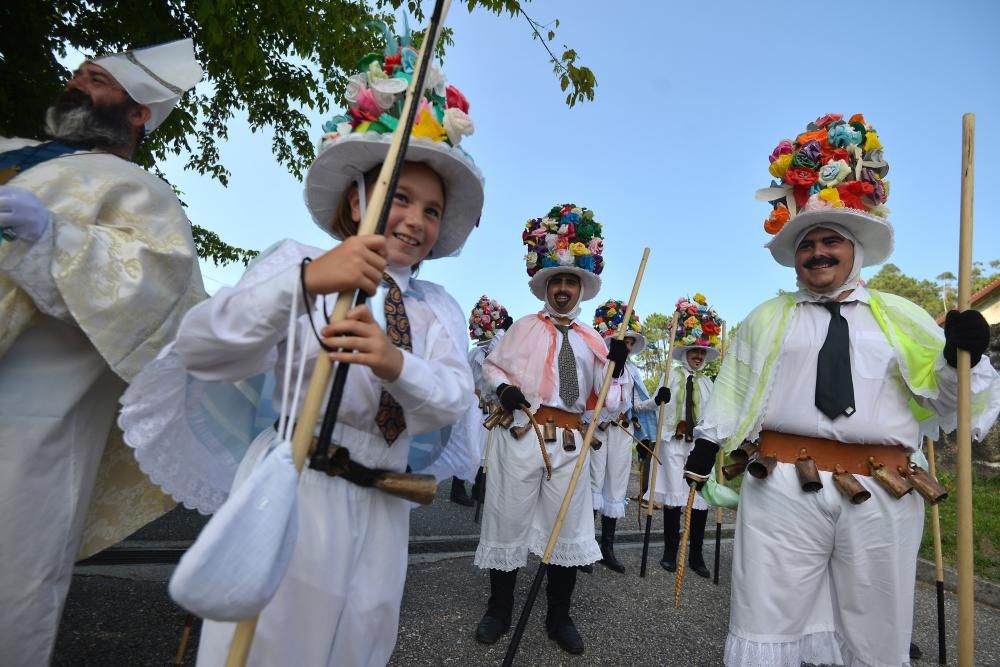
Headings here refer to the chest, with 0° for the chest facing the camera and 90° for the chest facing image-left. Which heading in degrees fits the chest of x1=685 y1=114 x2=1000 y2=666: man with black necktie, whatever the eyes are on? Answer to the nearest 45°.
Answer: approximately 0°

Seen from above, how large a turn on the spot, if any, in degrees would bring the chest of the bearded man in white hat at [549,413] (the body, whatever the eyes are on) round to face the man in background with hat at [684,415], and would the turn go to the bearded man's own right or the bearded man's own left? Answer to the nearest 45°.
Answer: approximately 135° to the bearded man's own left

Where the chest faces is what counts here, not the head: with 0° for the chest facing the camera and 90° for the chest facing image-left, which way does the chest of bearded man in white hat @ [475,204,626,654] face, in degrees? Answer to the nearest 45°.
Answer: approximately 0°

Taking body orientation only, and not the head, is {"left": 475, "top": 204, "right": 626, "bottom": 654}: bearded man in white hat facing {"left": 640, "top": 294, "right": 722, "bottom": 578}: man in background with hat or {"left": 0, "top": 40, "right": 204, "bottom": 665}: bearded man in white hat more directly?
the bearded man in white hat

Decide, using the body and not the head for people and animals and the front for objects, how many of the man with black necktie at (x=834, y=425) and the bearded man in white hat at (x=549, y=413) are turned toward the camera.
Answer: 2

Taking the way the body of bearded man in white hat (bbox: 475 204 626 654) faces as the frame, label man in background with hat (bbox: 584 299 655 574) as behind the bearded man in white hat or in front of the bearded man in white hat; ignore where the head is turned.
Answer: behind

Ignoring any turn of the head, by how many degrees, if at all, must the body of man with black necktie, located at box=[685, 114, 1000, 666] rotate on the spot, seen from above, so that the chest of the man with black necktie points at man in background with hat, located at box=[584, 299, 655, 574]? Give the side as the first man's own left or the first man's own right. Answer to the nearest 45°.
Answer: approximately 135° to the first man's own right

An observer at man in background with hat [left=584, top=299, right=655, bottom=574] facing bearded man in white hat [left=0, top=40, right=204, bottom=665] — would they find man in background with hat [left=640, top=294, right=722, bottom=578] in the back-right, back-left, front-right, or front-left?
back-left

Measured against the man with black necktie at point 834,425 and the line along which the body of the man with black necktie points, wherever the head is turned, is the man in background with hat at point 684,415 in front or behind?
behind
